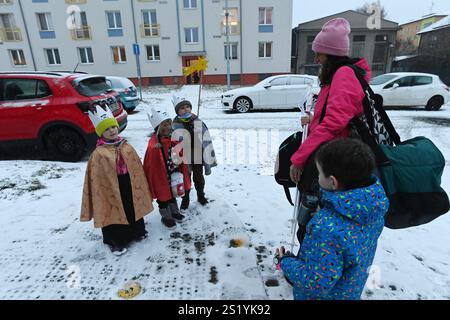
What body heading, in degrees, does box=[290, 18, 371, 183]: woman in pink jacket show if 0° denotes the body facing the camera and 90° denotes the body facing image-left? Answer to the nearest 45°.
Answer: approximately 90°

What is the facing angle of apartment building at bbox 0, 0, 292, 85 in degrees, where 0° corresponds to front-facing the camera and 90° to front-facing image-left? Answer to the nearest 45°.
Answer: approximately 0°

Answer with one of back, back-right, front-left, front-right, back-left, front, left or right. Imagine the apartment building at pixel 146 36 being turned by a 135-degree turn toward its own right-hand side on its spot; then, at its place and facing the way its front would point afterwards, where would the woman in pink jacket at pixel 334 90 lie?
back-left

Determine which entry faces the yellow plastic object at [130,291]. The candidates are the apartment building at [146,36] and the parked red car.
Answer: the apartment building

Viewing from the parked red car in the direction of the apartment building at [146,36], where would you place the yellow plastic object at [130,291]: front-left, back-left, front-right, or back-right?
back-right

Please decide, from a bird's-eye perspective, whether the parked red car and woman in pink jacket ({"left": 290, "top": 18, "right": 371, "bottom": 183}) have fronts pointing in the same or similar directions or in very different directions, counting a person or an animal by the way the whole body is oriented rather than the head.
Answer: same or similar directions

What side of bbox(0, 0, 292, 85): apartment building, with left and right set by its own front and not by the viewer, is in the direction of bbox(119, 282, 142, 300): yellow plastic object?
front

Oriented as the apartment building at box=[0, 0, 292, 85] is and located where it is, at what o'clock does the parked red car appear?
The parked red car is roughly at 12 o'clock from the apartment building.

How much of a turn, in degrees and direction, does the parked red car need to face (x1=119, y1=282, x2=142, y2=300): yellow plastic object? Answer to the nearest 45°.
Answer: approximately 135° to its left

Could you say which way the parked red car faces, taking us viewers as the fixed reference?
facing away from the viewer and to the left of the viewer
